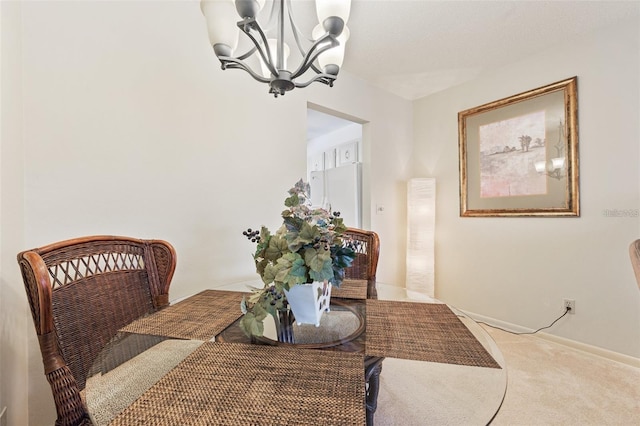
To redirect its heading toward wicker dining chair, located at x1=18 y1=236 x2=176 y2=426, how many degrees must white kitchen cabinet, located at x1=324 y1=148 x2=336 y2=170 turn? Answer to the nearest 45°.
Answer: approximately 45° to its left

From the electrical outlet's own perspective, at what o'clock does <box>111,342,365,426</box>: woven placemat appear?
The woven placemat is roughly at 11 o'clock from the electrical outlet.

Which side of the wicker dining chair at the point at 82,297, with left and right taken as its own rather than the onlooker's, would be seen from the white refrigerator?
left

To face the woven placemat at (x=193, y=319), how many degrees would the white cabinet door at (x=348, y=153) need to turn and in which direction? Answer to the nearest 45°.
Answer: approximately 45° to its left

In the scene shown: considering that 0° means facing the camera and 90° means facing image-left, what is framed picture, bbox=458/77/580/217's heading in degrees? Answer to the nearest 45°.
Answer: approximately 45°

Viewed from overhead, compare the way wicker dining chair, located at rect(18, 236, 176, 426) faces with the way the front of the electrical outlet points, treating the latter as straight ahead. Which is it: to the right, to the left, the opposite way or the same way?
the opposite way
